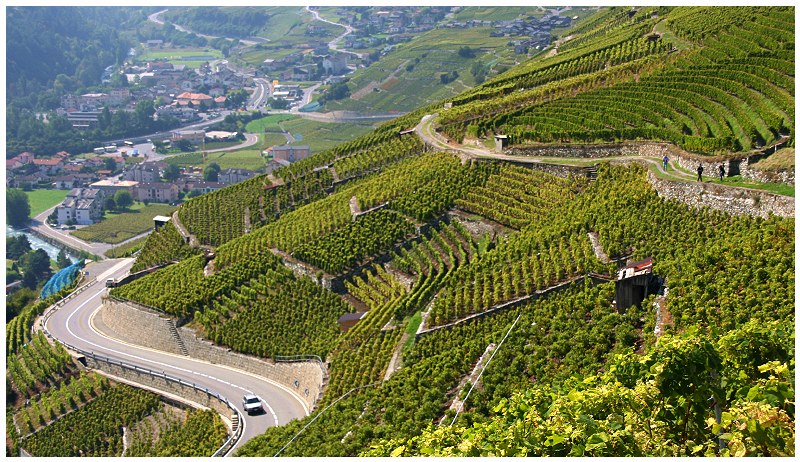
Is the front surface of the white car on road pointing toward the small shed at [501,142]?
no

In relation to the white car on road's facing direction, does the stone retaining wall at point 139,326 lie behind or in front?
behind

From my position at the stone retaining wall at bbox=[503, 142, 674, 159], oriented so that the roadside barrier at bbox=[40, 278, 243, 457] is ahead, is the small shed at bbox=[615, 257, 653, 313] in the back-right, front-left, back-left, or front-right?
front-left

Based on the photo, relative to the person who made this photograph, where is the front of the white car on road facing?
facing the viewer and to the right of the viewer

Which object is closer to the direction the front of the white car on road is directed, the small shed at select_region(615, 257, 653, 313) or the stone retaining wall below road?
the small shed

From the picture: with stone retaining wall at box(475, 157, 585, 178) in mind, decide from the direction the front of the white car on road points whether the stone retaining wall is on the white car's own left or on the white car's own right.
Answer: on the white car's own left

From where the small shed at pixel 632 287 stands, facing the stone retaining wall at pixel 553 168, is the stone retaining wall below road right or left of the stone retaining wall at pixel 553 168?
left

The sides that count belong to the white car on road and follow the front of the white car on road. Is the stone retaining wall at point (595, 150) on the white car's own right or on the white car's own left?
on the white car's own left

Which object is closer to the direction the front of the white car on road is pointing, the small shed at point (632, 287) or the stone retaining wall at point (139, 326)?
the small shed
